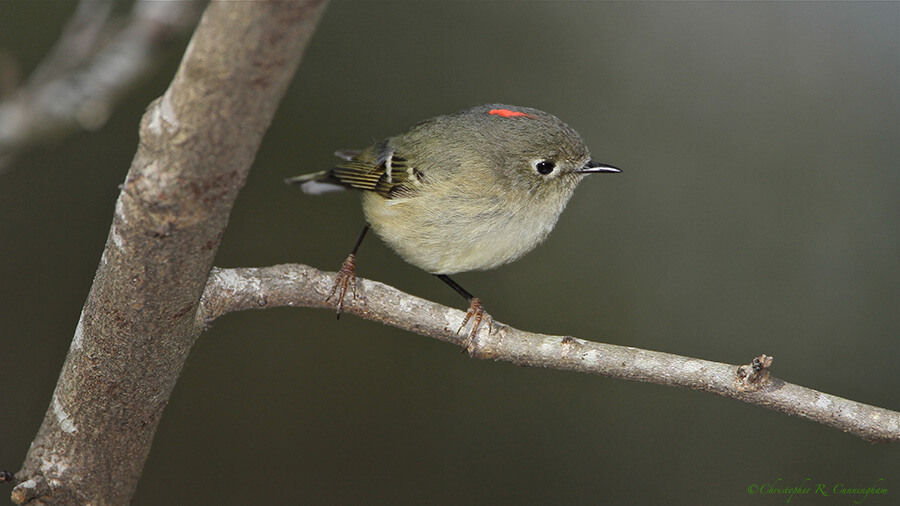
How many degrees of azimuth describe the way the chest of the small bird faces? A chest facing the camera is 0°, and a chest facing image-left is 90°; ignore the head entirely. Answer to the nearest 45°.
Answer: approximately 270°
